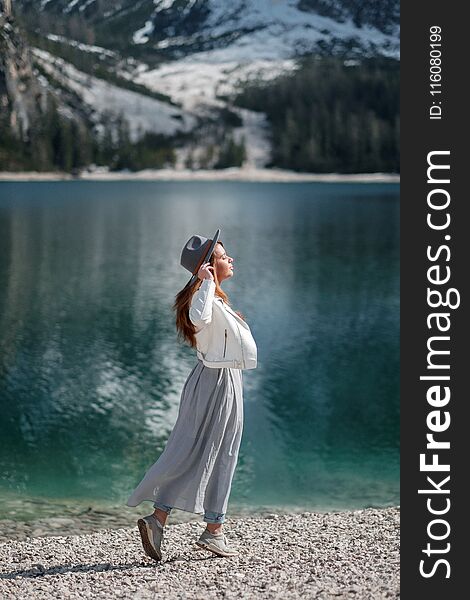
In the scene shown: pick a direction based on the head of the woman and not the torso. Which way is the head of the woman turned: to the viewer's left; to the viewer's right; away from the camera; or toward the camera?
to the viewer's right

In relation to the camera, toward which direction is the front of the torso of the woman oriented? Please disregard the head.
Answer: to the viewer's right
